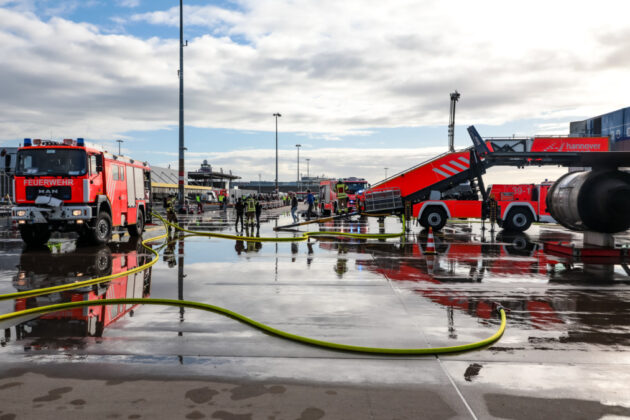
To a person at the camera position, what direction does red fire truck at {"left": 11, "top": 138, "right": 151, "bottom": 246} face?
facing the viewer and to the left of the viewer

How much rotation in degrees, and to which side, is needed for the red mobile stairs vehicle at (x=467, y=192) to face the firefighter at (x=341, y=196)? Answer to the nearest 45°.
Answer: approximately 135° to its left

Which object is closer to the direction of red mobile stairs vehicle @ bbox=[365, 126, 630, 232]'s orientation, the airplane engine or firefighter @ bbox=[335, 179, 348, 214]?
the airplane engine

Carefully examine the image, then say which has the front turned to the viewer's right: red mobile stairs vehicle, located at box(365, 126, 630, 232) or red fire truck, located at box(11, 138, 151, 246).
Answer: the red mobile stairs vehicle

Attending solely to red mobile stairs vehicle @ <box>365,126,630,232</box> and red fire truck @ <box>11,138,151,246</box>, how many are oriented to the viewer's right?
1

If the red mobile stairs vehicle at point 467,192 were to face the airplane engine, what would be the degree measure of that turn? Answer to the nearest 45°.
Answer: approximately 45° to its right

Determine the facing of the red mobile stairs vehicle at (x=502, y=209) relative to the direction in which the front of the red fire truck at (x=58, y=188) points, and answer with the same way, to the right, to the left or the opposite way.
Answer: to the left

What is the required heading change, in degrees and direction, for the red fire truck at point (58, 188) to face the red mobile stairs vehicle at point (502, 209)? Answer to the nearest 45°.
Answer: approximately 135° to its left

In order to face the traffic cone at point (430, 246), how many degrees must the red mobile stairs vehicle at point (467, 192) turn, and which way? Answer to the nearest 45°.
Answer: approximately 90° to its right

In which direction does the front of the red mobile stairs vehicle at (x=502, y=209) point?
to the viewer's right

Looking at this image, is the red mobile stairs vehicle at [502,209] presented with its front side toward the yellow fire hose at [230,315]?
no

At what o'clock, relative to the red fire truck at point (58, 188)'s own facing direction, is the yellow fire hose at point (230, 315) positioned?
The yellow fire hose is roughly at 10 o'clock from the red fire truck.

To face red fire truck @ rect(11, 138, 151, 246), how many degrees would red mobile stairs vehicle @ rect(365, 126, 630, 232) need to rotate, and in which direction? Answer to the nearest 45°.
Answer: approximately 135° to its right

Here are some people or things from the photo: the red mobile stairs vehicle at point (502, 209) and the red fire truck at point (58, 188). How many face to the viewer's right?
1

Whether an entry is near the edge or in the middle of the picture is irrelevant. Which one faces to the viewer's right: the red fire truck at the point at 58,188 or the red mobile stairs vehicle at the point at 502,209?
the red mobile stairs vehicle

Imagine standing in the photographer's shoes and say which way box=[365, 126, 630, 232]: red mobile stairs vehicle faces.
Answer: facing to the right of the viewer

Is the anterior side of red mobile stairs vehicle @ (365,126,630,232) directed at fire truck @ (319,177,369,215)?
no

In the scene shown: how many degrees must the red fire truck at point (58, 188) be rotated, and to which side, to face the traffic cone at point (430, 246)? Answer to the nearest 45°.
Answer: approximately 135° to its left
